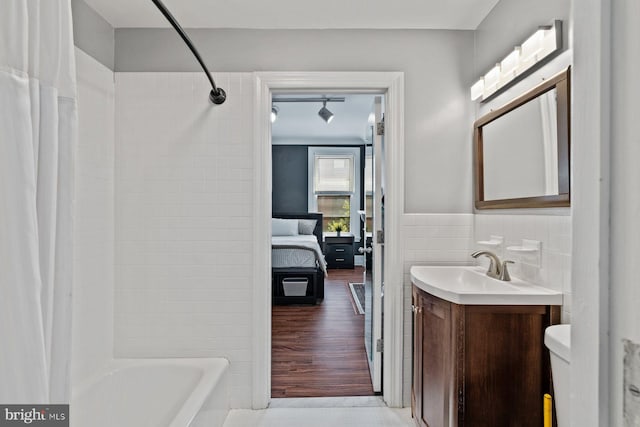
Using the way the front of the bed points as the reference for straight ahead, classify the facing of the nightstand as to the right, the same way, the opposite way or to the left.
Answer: the same way

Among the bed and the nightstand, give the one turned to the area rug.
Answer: the nightstand

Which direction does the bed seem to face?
toward the camera

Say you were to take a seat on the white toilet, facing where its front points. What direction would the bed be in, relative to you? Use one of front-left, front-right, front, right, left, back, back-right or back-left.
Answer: front-right

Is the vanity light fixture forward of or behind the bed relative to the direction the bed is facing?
forward

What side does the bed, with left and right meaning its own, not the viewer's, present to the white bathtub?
front

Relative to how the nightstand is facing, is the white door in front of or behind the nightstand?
in front

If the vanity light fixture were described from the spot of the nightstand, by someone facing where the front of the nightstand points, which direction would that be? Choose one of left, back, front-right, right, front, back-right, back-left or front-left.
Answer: front

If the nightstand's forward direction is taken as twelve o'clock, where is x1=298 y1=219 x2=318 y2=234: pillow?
The pillow is roughly at 2 o'clock from the nightstand.

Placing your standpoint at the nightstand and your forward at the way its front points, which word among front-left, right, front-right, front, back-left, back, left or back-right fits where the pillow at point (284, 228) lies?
front-right

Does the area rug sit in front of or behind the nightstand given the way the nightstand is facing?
in front

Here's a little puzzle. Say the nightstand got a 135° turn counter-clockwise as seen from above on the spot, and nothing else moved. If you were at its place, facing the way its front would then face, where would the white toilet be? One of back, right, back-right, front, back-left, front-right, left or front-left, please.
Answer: back-right

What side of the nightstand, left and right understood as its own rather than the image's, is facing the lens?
front

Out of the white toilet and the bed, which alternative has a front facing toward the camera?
the bed

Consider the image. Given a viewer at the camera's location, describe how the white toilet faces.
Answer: facing to the left of the viewer

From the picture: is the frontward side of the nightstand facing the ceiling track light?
yes
